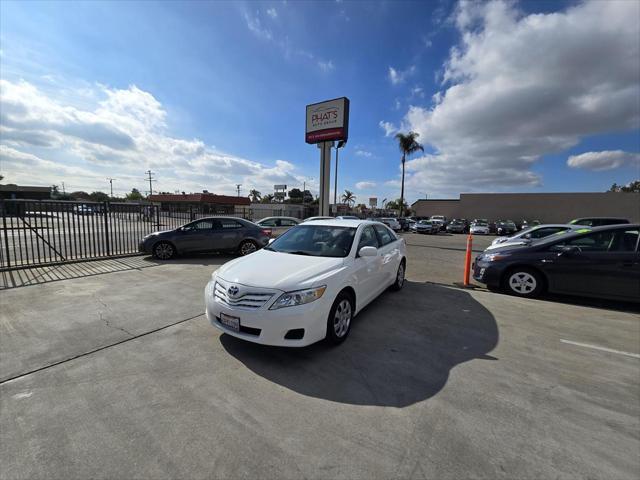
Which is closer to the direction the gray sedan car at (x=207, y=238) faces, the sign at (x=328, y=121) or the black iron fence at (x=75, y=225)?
the black iron fence

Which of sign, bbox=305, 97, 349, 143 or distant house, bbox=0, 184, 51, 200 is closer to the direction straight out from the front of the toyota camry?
the distant house

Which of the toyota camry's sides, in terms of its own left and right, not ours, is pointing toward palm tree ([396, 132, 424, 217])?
back

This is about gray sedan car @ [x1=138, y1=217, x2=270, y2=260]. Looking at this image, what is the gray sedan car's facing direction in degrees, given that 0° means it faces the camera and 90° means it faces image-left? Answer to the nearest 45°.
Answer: approximately 90°

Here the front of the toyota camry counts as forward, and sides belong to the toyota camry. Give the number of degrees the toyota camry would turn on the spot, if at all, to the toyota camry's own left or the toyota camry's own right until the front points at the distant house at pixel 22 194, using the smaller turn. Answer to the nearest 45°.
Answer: approximately 90° to the toyota camry's own right

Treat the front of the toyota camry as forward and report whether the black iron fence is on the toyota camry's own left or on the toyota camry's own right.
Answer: on the toyota camry's own right

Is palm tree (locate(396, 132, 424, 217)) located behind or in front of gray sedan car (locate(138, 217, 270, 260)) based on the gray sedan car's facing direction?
behind
